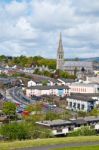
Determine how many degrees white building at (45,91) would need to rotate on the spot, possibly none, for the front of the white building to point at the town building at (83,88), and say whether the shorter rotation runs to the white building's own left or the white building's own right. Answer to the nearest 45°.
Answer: approximately 135° to the white building's own left

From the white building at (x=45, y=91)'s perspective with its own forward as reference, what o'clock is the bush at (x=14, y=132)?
The bush is roughly at 12 o'clock from the white building.

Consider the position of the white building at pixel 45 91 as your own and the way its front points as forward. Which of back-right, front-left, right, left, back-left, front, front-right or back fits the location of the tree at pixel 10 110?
front

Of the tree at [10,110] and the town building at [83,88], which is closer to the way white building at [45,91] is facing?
the tree

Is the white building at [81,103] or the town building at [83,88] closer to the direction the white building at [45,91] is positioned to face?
the white building

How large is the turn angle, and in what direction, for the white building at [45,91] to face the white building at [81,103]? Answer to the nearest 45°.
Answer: approximately 45° to its left

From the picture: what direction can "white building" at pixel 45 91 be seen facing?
toward the camera
